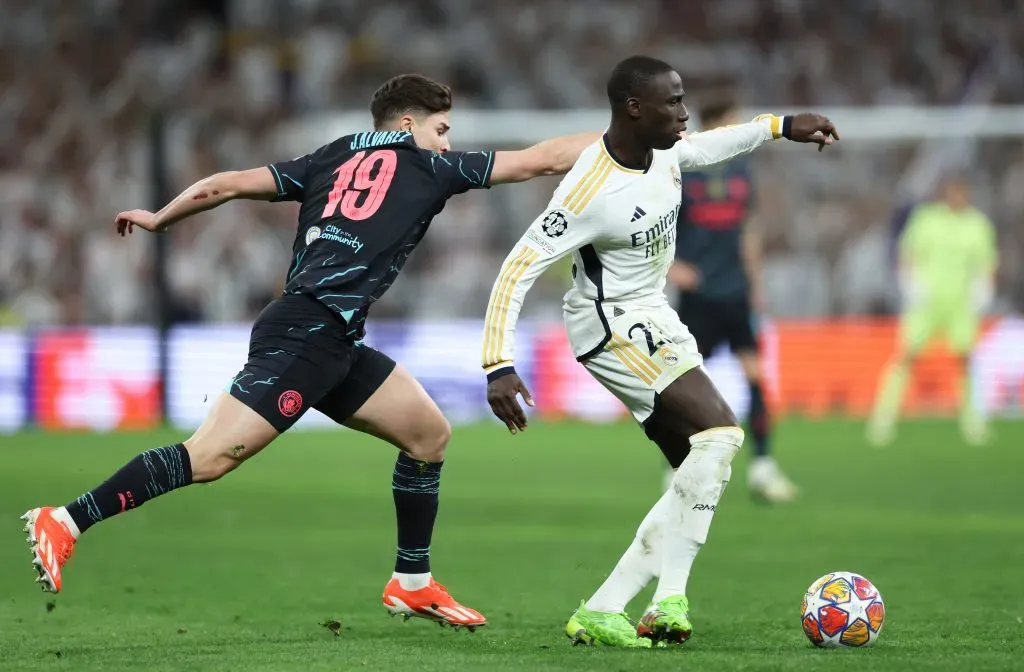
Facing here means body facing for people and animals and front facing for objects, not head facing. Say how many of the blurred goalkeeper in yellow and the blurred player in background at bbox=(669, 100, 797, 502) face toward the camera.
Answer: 2

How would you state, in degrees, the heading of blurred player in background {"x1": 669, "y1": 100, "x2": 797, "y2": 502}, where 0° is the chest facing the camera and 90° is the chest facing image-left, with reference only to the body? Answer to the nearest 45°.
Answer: approximately 0°

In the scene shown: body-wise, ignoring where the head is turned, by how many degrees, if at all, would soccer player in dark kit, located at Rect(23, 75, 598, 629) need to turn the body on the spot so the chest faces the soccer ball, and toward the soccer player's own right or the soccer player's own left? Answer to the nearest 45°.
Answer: approximately 45° to the soccer player's own right

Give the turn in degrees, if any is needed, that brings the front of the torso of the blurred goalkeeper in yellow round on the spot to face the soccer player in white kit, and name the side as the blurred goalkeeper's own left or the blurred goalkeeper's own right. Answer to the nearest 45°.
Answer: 0° — they already face them

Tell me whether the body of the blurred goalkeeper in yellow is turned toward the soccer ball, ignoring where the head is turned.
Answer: yes

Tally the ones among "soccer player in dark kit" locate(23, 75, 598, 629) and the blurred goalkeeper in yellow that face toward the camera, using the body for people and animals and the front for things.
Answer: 1

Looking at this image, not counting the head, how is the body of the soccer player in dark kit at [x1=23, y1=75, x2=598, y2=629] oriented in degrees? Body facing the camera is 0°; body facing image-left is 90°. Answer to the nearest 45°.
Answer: approximately 225°

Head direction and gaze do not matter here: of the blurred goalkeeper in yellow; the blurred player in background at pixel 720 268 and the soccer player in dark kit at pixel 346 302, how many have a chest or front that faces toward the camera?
2

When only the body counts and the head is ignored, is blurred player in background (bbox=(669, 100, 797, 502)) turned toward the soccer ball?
yes

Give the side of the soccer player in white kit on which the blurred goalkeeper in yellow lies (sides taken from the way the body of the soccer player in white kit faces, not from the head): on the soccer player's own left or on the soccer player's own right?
on the soccer player's own left

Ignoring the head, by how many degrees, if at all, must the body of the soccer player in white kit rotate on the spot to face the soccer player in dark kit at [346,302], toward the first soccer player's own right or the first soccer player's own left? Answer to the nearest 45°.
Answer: approximately 135° to the first soccer player's own right

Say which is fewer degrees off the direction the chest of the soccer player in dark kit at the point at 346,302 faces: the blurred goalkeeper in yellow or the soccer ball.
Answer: the blurred goalkeeper in yellow
